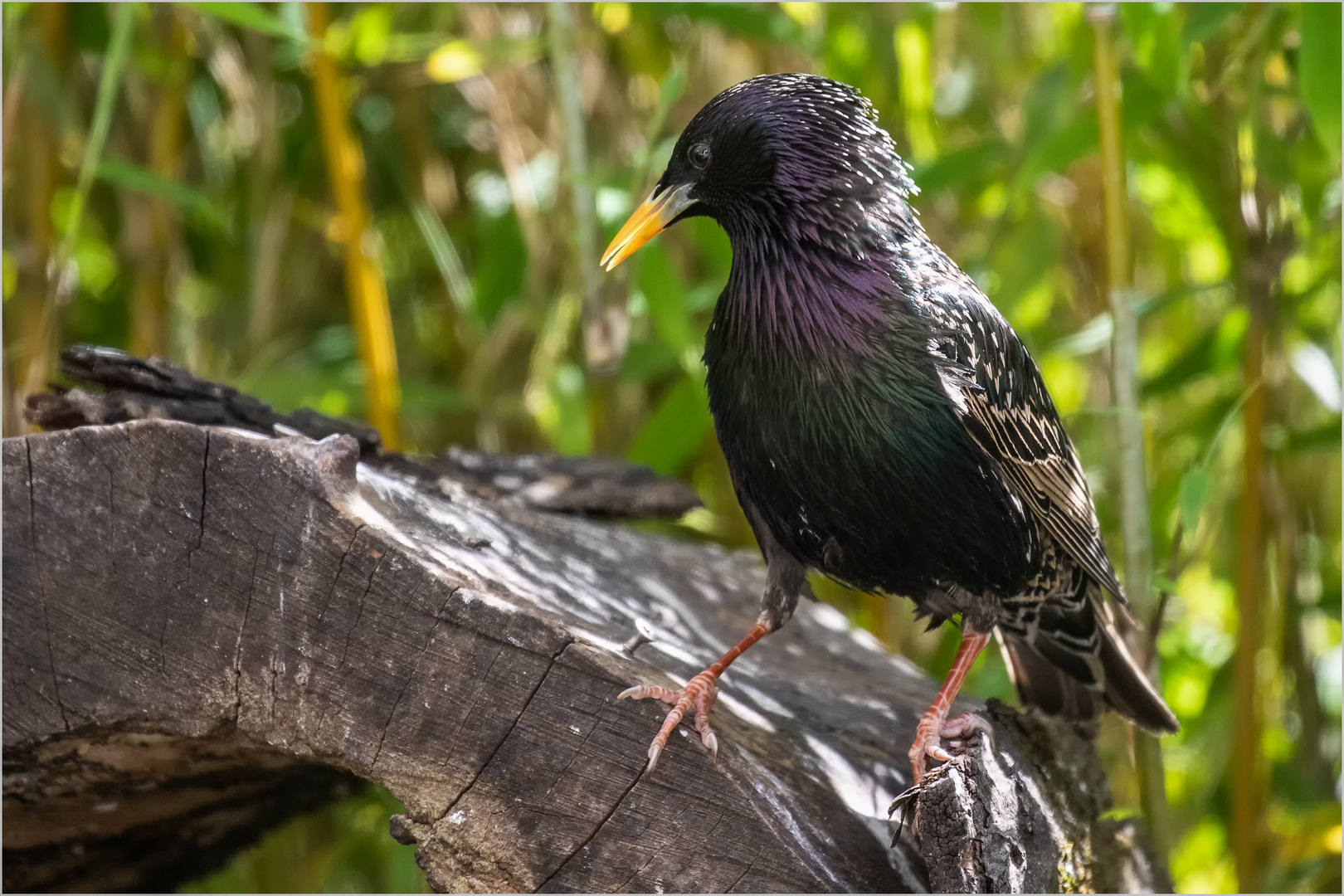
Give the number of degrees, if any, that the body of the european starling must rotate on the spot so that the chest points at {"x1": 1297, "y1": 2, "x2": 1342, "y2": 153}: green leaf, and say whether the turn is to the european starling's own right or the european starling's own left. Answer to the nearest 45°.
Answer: approximately 180°

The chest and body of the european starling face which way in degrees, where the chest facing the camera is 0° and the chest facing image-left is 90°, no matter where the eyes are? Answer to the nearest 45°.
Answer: approximately 45°

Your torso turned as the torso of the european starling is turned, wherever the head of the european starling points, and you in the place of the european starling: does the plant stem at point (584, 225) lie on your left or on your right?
on your right

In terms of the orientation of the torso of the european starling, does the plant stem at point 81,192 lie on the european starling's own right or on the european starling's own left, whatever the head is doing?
on the european starling's own right

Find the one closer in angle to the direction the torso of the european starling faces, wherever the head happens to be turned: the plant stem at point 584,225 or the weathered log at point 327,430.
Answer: the weathered log

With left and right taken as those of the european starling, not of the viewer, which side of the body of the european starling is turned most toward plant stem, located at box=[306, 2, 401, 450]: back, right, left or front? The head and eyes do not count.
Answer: right

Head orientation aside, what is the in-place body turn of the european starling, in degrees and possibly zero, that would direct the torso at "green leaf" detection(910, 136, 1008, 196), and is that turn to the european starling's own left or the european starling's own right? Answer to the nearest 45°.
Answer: approximately 135° to the european starling's own right

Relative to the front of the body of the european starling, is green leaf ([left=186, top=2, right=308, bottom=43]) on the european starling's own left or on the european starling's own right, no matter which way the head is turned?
on the european starling's own right

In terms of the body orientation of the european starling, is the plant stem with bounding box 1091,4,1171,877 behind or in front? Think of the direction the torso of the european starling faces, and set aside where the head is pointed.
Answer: behind
